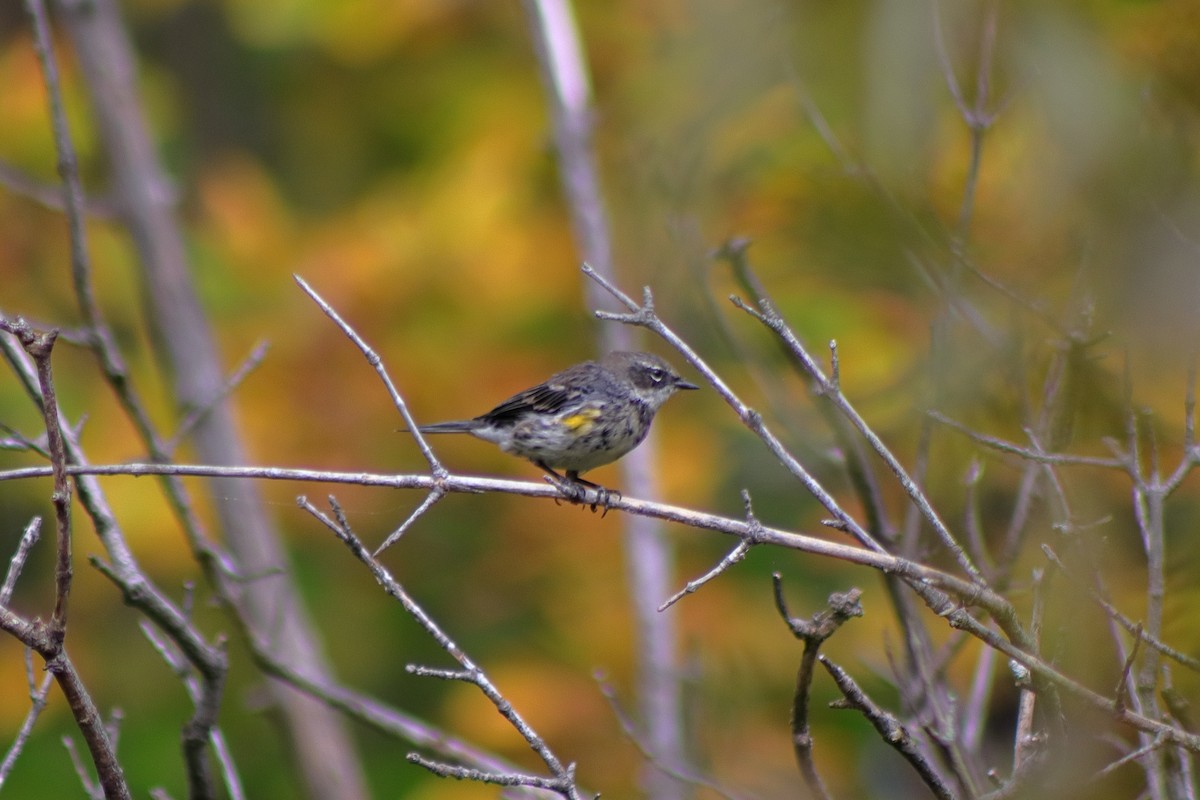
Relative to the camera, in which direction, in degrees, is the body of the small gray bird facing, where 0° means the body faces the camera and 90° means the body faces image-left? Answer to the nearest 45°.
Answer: approximately 270°
